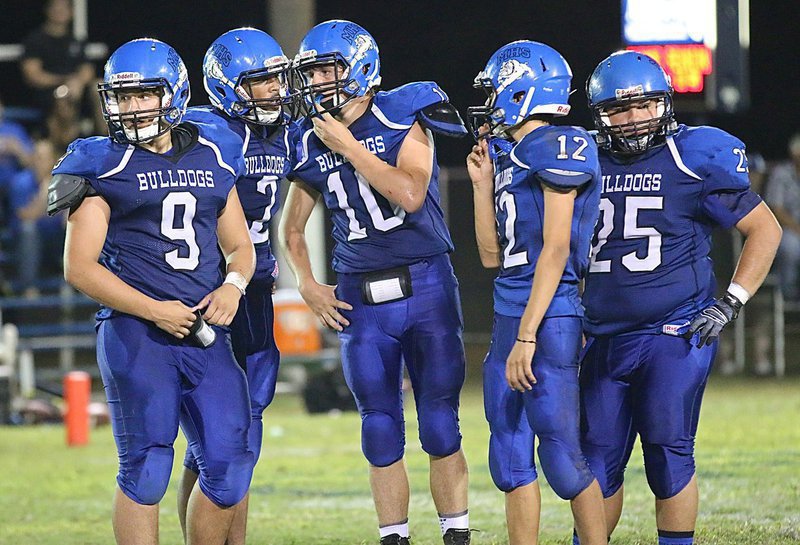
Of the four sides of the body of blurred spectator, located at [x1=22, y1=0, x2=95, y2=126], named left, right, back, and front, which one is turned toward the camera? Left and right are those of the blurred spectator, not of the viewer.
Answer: front

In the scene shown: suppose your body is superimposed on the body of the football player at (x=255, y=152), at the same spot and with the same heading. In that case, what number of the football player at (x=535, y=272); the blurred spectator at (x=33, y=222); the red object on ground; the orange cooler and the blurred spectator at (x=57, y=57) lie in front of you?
1

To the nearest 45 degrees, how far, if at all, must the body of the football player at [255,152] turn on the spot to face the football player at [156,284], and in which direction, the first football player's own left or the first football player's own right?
approximately 90° to the first football player's own right

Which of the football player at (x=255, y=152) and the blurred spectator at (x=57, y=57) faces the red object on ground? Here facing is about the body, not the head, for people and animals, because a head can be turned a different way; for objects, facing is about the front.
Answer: the blurred spectator

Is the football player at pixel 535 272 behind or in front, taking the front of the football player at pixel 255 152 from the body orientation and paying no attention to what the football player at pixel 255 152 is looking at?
in front

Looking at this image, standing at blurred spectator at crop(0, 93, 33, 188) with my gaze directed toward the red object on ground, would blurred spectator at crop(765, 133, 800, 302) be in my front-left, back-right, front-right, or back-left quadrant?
front-left

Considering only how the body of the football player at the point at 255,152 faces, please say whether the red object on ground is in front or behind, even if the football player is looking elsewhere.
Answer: behind

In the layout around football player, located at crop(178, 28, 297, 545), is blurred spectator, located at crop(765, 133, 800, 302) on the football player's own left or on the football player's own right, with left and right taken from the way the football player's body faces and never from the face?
on the football player's own left

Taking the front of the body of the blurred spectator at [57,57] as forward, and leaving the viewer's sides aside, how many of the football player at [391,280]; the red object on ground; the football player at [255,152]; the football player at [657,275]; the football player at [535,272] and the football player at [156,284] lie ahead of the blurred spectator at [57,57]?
6

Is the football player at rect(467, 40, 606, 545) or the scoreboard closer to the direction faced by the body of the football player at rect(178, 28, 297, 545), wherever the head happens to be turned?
the football player

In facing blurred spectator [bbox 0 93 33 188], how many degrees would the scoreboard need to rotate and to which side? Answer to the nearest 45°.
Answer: approximately 90° to its right

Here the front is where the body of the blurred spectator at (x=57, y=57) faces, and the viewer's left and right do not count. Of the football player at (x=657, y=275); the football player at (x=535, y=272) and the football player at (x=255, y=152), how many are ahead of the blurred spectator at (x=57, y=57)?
3

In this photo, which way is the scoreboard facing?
toward the camera

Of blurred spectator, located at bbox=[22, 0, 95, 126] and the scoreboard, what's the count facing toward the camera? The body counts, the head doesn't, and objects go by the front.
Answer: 2

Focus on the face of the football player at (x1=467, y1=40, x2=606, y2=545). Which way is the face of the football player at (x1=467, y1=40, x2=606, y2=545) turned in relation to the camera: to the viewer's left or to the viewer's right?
to the viewer's left

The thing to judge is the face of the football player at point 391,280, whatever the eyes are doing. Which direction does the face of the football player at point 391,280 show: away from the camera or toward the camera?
toward the camera

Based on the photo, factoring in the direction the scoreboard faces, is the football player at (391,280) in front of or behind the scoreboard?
in front
